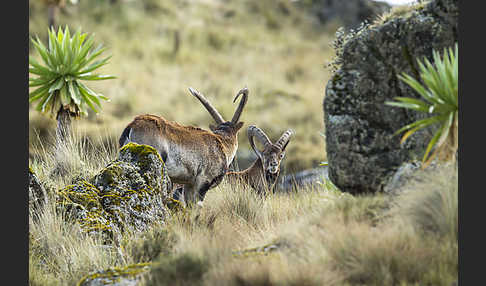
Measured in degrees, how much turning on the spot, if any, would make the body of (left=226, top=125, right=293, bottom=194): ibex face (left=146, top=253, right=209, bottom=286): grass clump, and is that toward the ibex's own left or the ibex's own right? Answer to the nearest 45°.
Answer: approximately 45° to the ibex's own right

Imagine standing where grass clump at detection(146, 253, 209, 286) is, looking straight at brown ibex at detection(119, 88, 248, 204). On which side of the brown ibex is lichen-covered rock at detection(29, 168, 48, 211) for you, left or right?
left

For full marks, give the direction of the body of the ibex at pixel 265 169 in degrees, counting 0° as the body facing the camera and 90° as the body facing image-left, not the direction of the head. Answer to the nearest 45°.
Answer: approximately 315°

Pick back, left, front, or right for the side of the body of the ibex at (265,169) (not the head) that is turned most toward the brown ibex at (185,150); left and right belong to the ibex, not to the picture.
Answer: right

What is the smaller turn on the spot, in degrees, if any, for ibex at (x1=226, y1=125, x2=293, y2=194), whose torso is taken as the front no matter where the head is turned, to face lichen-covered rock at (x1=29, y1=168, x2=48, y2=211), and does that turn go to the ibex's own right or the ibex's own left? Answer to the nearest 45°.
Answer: approximately 90° to the ibex's own right

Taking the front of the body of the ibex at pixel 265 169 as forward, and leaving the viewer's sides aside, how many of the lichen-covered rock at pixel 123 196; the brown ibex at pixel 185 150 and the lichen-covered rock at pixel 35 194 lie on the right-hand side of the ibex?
3

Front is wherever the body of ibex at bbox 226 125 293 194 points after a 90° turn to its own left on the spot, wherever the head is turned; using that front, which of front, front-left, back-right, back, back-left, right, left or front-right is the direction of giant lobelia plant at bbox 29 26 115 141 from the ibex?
back-left
